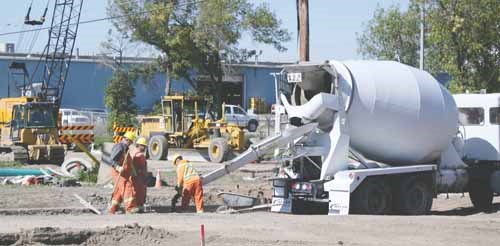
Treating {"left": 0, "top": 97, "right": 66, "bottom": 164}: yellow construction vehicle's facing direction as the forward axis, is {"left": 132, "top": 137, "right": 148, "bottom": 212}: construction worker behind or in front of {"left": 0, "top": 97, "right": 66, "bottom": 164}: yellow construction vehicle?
in front

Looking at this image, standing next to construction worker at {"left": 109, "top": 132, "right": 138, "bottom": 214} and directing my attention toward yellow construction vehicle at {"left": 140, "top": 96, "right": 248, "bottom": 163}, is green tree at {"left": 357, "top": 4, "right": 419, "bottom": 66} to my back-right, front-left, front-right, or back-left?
front-right

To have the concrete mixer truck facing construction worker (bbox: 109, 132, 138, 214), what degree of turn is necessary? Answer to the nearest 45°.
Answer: approximately 135° to its left

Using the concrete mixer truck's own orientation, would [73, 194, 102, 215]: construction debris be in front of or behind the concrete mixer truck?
behind

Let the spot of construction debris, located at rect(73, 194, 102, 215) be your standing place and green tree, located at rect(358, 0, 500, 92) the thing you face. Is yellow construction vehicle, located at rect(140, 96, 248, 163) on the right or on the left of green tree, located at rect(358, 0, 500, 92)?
left

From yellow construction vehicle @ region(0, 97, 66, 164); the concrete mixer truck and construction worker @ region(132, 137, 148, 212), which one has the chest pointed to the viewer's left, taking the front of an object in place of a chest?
the construction worker

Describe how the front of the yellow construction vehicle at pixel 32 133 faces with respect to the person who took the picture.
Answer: facing the viewer and to the right of the viewer

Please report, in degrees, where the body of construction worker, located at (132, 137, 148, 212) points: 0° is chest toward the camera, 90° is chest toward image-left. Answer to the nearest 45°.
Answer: approximately 90°

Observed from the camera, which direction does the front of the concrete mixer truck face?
facing away from the viewer and to the right of the viewer
